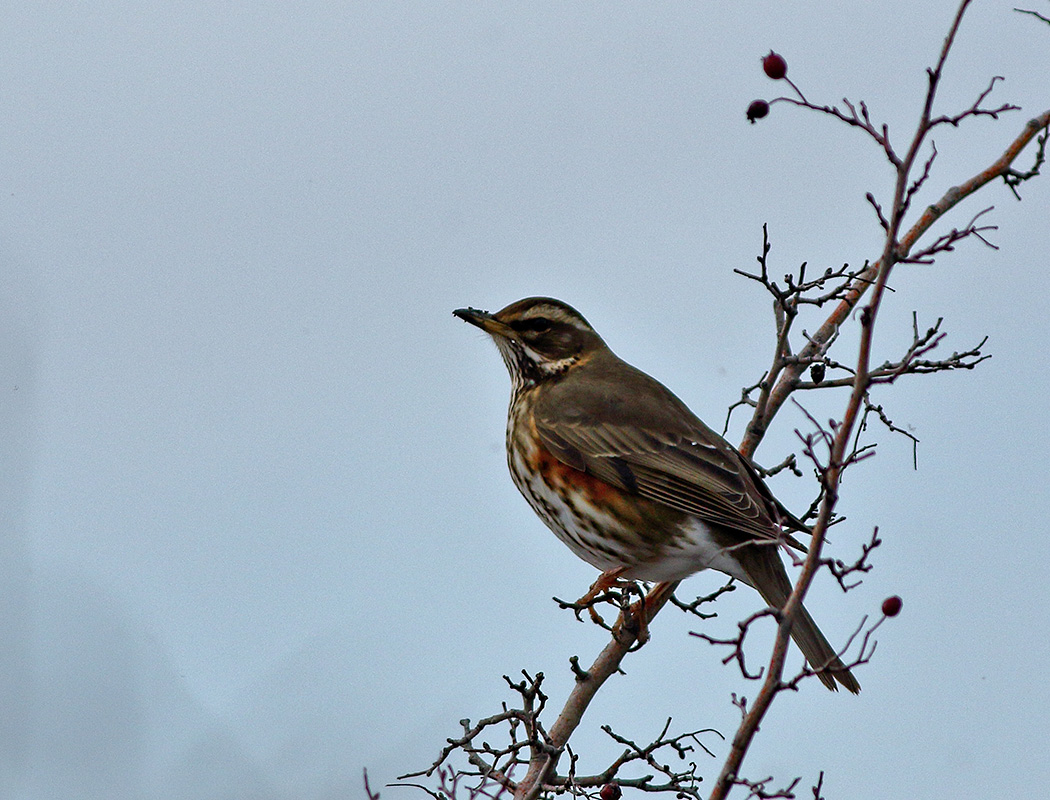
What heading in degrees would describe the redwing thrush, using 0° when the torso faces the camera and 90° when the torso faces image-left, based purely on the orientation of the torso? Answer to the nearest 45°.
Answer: approximately 90°

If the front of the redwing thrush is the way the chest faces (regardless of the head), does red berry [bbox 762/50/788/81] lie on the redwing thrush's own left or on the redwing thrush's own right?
on the redwing thrush's own left
